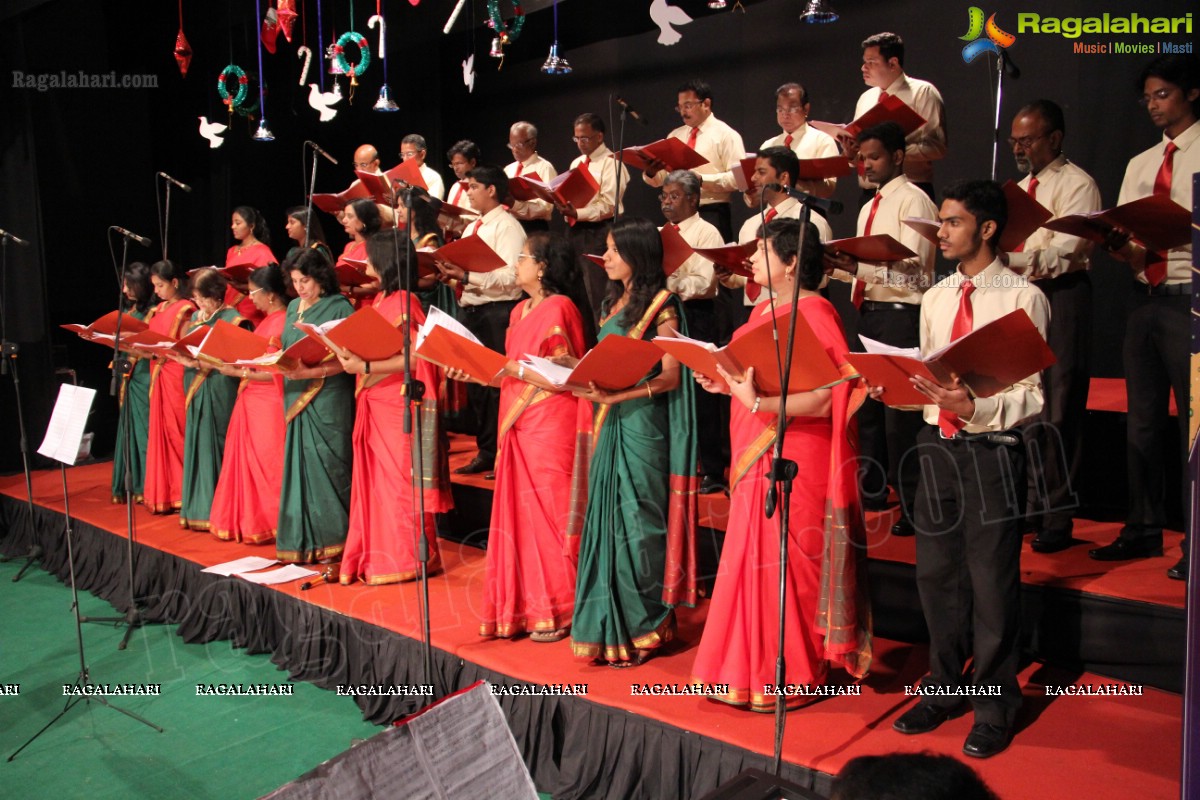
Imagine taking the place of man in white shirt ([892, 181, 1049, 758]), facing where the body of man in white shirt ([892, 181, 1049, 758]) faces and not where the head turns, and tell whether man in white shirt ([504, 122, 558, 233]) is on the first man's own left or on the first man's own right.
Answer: on the first man's own right

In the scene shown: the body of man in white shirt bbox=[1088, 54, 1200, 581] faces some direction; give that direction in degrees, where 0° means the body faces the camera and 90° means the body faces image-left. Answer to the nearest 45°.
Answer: approximately 45°

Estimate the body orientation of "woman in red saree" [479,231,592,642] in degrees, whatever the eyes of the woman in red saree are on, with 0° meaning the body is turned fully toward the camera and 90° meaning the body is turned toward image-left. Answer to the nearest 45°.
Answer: approximately 45°

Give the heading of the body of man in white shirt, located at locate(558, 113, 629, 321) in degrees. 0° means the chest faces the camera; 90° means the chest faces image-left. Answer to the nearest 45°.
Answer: approximately 45°

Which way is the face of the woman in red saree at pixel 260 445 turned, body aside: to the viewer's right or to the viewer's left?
to the viewer's left

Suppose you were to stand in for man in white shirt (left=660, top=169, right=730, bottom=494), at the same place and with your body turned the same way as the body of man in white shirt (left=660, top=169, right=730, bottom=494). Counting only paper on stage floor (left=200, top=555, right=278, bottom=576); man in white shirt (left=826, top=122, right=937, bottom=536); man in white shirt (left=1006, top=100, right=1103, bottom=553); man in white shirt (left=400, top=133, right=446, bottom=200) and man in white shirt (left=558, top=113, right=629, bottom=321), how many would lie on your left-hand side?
2

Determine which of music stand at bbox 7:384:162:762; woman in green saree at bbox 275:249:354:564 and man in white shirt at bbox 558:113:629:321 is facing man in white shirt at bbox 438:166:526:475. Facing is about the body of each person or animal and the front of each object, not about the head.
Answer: man in white shirt at bbox 558:113:629:321

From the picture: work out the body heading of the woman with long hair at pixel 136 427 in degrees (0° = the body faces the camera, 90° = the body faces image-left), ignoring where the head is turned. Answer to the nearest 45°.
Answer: approximately 45°

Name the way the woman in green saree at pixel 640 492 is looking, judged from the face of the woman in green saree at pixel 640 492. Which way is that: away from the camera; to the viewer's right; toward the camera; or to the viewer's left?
to the viewer's left

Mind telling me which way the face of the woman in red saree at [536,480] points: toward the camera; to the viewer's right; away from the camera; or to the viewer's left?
to the viewer's left

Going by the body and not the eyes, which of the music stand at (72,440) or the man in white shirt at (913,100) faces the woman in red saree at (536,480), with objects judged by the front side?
the man in white shirt

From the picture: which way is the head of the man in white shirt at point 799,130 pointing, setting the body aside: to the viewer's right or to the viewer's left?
to the viewer's left
